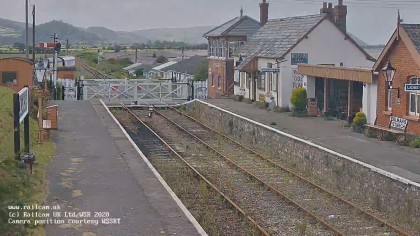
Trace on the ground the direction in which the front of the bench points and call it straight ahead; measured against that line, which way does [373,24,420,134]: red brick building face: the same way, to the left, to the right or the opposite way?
the same way

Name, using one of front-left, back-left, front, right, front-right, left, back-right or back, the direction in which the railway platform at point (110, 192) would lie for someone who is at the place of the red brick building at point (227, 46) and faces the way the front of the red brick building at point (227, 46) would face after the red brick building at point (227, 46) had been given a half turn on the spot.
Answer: back-right

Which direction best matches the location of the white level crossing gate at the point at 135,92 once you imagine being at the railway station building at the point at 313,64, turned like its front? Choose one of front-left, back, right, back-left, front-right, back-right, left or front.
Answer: right

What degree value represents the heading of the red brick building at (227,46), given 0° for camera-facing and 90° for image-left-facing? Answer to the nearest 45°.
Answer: approximately 45°

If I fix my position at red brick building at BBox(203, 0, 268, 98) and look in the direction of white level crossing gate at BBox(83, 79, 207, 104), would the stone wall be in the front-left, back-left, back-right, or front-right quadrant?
front-left

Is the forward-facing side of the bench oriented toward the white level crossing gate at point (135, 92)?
no

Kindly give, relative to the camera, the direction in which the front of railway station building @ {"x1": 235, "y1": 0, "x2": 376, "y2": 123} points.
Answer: facing the viewer and to the left of the viewer

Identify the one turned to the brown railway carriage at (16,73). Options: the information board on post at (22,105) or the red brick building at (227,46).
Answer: the red brick building

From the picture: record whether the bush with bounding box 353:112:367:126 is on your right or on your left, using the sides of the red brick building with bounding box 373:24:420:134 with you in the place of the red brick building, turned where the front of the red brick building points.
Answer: on your right

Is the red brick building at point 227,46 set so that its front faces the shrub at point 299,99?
no

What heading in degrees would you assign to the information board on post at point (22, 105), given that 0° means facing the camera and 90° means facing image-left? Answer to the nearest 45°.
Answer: approximately 315°

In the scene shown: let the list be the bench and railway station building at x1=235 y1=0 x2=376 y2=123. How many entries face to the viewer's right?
0

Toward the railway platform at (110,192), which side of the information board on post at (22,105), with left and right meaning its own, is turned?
front

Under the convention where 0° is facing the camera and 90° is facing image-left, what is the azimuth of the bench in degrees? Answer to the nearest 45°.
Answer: approximately 45°

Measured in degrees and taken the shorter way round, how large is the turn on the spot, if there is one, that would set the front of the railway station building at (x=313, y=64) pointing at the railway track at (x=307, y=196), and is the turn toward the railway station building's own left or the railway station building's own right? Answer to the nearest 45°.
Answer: approximately 45° to the railway station building's own left

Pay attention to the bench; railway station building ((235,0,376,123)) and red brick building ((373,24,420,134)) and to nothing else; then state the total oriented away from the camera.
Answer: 0

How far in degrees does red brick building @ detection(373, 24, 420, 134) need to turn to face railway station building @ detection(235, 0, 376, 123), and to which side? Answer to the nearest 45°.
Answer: approximately 135° to its right
